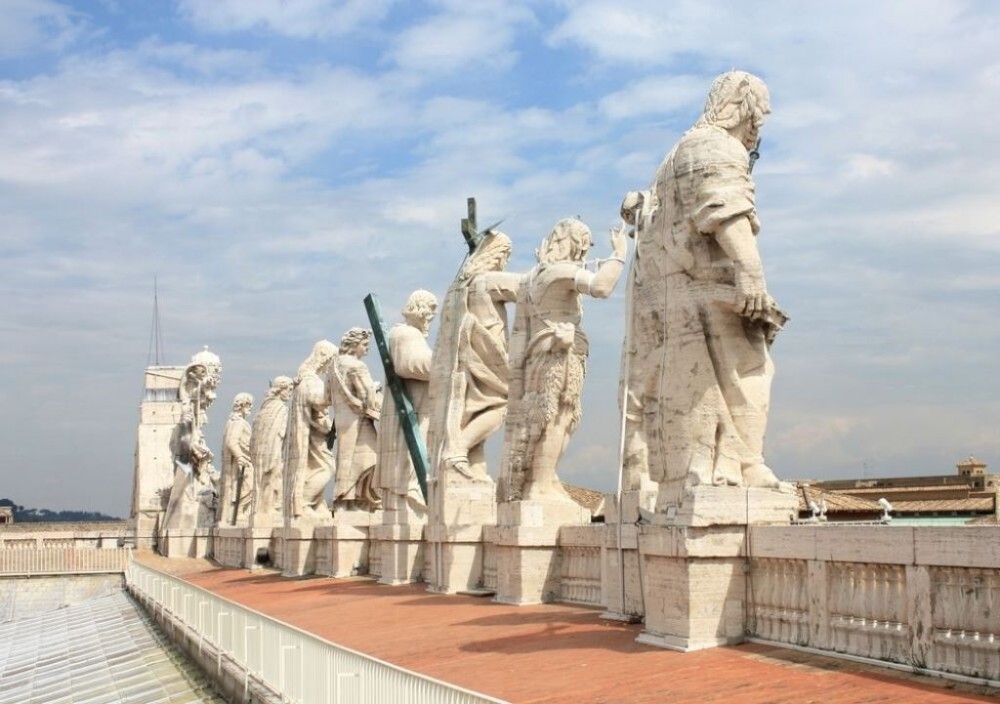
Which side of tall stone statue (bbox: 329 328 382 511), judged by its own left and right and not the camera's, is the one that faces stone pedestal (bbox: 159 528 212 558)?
left

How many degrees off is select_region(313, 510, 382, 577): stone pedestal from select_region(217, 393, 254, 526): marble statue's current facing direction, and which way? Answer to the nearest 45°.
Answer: approximately 90° to its right

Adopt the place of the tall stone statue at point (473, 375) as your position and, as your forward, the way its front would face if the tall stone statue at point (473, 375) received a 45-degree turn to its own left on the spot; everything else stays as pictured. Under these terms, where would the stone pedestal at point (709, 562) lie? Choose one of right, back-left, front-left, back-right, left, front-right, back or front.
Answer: back-right

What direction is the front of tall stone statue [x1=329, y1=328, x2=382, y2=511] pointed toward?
to the viewer's right

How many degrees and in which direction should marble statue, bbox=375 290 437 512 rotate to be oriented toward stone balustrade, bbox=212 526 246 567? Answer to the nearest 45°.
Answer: approximately 90° to its left

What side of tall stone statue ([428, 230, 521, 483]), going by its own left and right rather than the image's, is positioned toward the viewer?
right

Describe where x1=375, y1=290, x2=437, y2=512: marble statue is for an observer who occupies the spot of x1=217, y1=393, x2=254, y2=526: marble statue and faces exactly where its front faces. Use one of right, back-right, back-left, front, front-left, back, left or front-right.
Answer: right

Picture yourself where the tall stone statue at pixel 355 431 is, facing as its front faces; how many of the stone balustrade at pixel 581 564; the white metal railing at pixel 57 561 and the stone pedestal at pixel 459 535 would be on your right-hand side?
2

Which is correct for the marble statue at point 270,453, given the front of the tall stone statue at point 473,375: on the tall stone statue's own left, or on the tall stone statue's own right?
on the tall stone statue's own left

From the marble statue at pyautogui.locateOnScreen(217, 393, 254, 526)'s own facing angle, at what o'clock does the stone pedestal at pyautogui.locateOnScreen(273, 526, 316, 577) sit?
The stone pedestal is roughly at 3 o'clock from the marble statue.

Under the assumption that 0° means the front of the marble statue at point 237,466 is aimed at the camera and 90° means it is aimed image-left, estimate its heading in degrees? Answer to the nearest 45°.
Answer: approximately 270°

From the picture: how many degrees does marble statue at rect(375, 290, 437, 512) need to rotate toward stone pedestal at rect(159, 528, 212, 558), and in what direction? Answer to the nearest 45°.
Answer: approximately 90° to its left

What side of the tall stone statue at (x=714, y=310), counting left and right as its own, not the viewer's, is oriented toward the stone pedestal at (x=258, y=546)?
left
